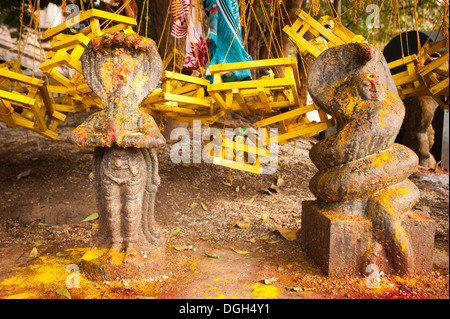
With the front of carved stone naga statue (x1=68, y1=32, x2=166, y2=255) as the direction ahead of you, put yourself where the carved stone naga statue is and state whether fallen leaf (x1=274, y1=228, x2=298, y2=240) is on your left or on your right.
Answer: on your left

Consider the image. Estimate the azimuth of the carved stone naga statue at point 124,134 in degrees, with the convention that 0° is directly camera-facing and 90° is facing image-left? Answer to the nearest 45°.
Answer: approximately 0°

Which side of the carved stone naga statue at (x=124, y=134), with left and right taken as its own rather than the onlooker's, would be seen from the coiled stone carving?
left

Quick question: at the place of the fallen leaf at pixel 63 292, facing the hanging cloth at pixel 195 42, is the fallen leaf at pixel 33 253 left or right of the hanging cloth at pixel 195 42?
left

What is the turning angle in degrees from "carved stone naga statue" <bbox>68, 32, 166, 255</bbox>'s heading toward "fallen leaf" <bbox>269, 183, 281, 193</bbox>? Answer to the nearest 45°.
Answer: approximately 135° to its left

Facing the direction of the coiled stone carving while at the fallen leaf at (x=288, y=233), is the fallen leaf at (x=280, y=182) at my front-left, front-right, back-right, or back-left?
back-left
